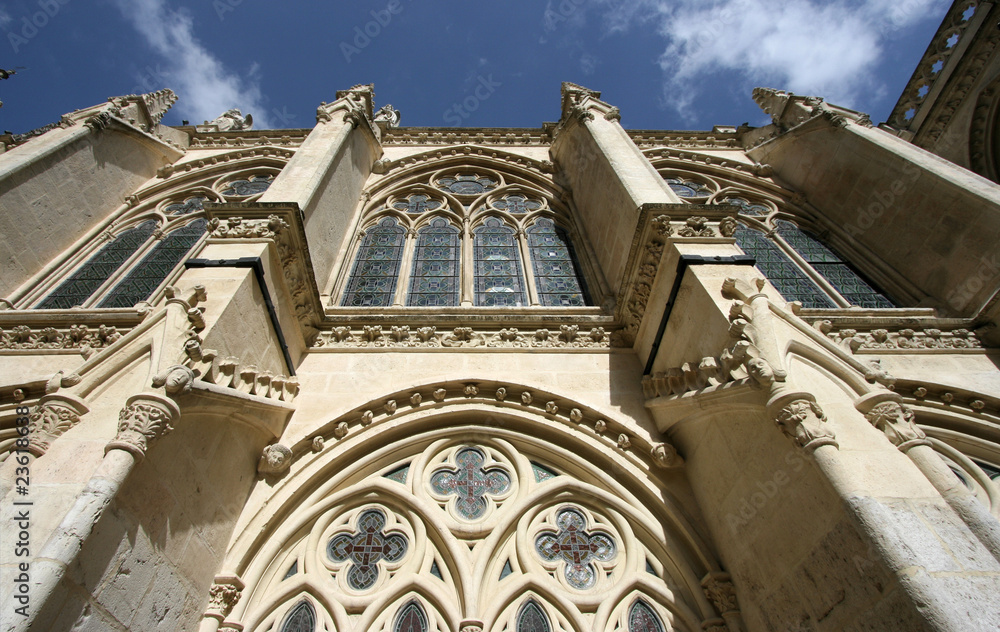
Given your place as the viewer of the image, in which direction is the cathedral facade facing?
facing the viewer
